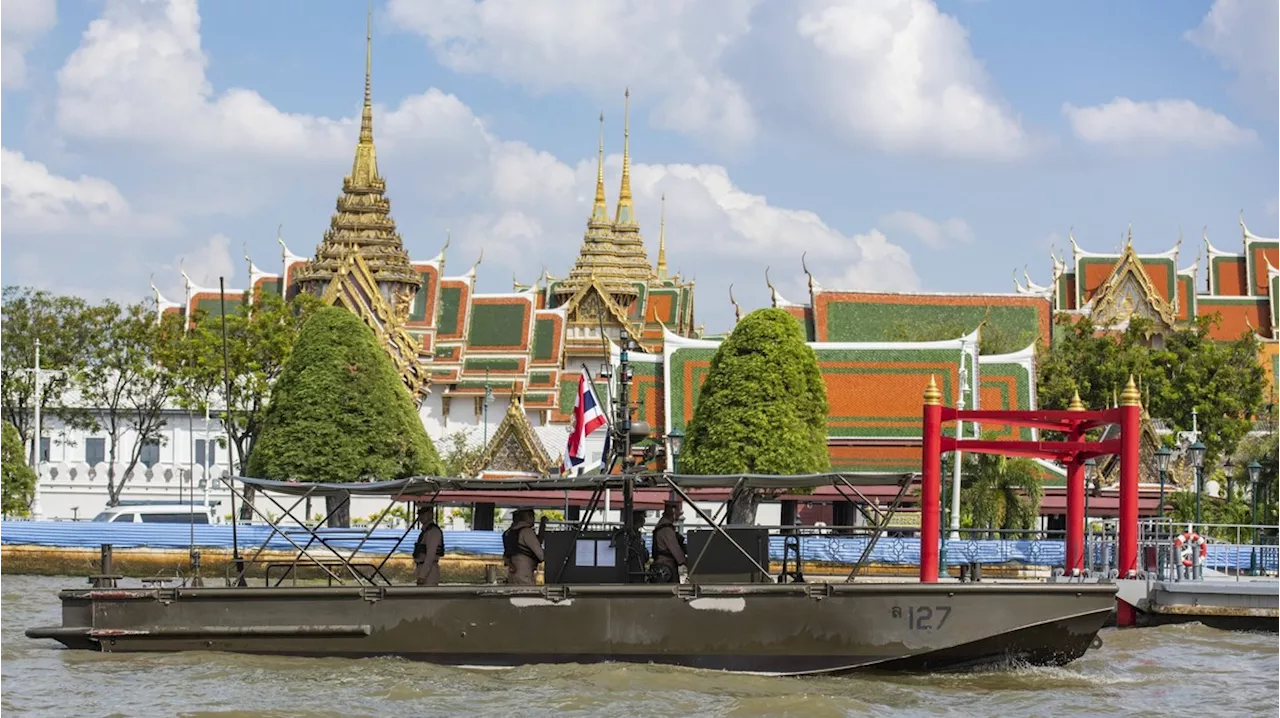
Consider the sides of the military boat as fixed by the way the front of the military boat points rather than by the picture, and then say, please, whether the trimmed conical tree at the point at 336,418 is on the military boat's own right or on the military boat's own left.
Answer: on the military boat's own left

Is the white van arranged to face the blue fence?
no

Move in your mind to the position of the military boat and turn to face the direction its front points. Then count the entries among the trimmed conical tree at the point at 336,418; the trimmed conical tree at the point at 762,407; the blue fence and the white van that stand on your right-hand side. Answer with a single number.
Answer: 0

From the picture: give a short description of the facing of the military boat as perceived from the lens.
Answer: facing to the right of the viewer

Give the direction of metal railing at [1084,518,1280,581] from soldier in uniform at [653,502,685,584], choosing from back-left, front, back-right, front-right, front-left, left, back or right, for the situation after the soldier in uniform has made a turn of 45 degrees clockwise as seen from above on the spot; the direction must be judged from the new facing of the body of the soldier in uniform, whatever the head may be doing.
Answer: left

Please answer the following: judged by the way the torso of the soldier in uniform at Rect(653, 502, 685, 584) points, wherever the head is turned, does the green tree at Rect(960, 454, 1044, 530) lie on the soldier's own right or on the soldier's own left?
on the soldier's own left

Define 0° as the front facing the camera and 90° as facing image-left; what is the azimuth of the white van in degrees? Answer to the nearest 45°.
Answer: approximately 90°

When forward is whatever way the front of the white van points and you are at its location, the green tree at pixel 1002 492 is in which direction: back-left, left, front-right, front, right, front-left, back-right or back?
back-left
